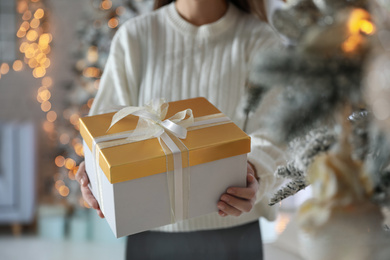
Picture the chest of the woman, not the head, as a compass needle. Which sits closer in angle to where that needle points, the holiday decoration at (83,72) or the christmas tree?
the christmas tree

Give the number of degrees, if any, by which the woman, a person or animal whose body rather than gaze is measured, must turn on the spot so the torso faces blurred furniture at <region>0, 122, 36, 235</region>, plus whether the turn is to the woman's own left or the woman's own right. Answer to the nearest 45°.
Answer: approximately 135° to the woman's own right

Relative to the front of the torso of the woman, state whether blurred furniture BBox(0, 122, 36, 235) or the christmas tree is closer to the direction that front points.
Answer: the christmas tree

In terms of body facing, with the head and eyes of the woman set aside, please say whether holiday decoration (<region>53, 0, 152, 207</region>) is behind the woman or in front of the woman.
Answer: behind

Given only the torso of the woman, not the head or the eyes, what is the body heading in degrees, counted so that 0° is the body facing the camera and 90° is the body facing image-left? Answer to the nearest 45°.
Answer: approximately 0°
